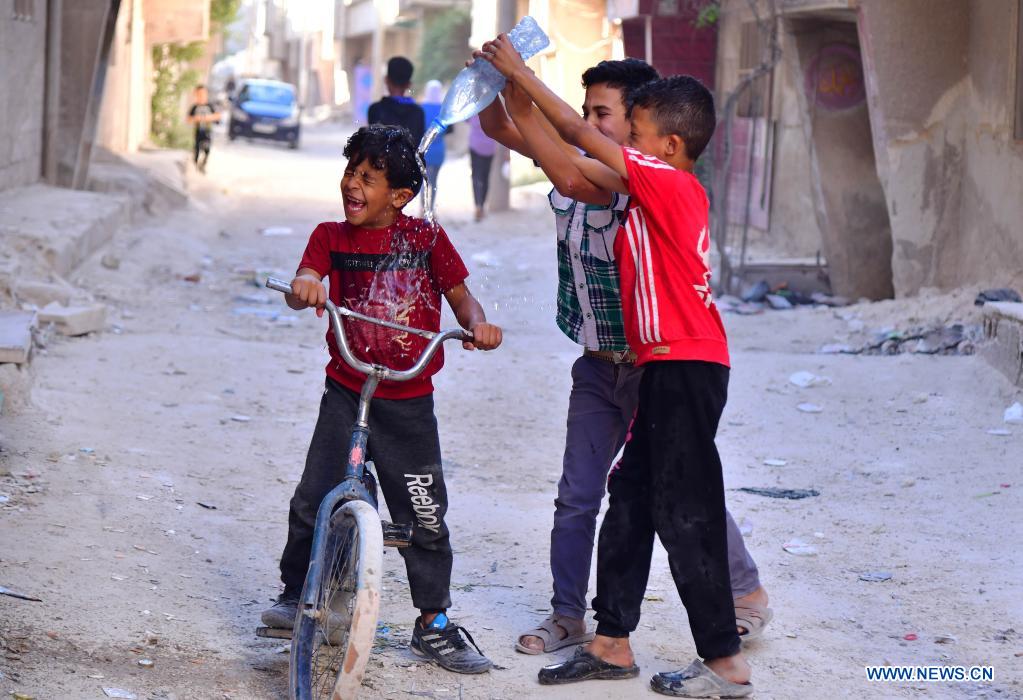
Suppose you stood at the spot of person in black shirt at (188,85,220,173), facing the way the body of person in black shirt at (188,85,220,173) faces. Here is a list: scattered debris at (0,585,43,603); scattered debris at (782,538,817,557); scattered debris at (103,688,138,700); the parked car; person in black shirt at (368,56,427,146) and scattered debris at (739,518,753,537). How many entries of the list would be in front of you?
5

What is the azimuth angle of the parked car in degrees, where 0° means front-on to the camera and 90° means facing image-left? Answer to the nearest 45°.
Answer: approximately 0°

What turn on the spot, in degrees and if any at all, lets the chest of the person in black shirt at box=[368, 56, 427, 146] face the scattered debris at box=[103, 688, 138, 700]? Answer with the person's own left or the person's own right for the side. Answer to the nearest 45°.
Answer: approximately 180°

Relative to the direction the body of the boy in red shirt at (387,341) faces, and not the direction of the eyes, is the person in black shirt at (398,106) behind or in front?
behind

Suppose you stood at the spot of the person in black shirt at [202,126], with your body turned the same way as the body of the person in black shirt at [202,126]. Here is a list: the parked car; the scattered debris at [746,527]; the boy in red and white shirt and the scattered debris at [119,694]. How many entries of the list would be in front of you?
3

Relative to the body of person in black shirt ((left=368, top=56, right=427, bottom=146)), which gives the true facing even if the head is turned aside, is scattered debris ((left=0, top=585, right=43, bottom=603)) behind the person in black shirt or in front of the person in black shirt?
behind

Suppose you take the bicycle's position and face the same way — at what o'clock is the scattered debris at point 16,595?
The scattered debris is roughly at 4 o'clock from the bicycle.

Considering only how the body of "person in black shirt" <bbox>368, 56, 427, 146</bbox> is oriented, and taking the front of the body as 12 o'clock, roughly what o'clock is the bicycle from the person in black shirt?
The bicycle is roughly at 6 o'clock from the person in black shirt.
